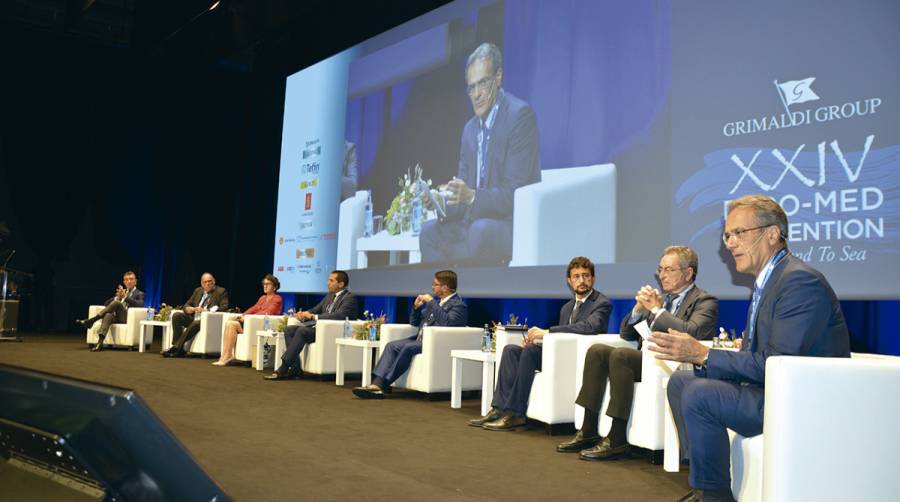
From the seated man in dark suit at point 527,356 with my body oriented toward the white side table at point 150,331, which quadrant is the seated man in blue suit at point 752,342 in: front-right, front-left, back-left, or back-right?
back-left

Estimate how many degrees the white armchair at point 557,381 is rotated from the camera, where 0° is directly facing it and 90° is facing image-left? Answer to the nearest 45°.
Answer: approximately 45°

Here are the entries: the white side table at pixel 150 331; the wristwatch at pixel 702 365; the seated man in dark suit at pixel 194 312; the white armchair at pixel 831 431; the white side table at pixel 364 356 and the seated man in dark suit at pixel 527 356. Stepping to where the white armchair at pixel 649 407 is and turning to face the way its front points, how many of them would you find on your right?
4

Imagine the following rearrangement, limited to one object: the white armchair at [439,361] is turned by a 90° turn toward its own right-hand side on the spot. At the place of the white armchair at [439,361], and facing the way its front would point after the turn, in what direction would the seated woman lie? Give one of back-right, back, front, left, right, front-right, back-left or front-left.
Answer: front

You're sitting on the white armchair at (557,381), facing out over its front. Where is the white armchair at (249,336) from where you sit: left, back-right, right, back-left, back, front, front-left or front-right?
right

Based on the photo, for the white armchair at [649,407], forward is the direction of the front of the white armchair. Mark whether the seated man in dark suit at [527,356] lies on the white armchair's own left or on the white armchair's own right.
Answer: on the white armchair's own right

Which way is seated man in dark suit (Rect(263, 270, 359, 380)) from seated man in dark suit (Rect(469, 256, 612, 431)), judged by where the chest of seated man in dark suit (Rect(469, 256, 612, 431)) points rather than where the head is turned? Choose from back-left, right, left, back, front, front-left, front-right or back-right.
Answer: right

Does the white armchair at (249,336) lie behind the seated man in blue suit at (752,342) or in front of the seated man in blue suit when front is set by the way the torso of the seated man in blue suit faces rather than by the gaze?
in front

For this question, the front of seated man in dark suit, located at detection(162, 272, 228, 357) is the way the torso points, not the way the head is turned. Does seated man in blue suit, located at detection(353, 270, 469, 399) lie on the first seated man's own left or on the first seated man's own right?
on the first seated man's own left

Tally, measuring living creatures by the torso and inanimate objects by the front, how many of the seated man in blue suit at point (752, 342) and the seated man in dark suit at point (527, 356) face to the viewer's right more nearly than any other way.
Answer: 0

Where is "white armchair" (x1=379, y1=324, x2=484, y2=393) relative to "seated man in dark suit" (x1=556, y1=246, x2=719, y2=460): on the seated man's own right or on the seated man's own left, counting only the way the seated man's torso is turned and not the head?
on the seated man's own right

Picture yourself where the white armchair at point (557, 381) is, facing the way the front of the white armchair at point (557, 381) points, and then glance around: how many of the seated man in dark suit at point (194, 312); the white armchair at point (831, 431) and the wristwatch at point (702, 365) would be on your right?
1
